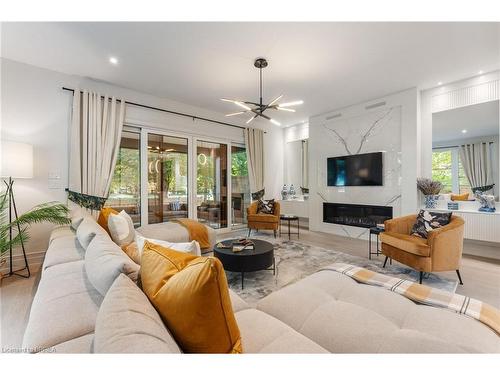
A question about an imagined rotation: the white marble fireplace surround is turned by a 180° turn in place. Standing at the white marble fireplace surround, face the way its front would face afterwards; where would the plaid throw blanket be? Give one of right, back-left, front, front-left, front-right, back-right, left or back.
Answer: back-right

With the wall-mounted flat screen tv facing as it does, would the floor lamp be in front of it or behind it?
in front

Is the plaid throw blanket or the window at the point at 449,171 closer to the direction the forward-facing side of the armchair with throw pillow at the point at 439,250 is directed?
the plaid throw blanket

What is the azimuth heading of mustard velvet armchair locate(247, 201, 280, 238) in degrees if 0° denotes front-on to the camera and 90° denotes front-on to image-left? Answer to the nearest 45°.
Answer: approximately 0°

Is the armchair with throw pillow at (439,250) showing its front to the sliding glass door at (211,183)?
no

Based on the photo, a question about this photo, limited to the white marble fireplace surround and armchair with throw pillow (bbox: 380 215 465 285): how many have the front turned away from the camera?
0

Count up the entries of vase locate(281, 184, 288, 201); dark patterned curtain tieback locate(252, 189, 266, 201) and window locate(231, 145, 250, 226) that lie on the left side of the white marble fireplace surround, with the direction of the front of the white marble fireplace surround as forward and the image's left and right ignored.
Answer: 0

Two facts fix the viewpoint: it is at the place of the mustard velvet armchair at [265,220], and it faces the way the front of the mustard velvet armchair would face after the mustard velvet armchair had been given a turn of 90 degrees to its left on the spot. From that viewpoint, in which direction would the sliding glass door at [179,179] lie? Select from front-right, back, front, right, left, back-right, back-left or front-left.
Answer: back

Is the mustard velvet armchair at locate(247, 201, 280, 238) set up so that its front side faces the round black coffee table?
yes

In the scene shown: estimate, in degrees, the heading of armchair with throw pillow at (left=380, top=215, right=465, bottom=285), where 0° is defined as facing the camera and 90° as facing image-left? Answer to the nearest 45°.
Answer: approximately 45°

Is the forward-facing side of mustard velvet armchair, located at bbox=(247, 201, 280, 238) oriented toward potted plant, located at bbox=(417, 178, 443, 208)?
no

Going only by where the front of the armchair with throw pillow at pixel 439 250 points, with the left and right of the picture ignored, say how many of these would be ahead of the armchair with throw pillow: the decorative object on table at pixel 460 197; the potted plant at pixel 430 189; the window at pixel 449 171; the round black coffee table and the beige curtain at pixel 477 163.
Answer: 1

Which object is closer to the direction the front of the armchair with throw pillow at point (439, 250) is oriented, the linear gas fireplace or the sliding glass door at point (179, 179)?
the sliding glass door

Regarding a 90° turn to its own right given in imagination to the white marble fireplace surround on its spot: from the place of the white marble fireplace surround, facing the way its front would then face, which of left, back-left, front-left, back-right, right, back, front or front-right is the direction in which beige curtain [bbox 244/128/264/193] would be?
front-left

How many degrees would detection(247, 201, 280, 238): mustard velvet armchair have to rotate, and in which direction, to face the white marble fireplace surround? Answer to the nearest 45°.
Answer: approximately 90° to its left

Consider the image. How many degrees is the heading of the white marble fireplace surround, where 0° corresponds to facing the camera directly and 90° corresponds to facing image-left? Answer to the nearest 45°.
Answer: approximately 45°

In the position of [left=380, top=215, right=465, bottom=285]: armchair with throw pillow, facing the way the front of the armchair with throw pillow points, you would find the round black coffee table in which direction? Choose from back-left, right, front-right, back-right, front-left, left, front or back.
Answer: front

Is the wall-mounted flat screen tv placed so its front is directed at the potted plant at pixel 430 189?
no

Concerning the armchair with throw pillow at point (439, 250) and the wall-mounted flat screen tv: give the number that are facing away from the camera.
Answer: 0
